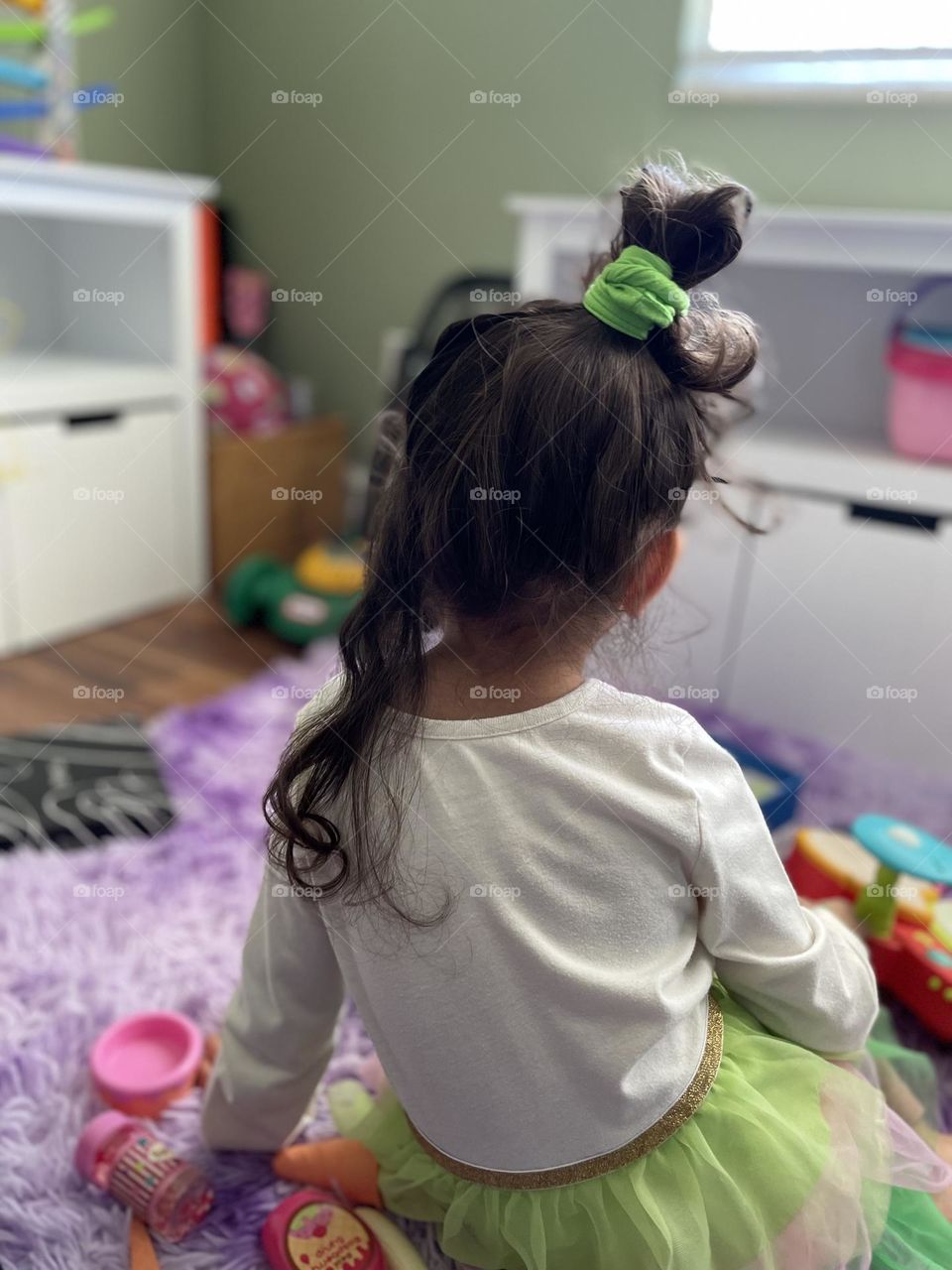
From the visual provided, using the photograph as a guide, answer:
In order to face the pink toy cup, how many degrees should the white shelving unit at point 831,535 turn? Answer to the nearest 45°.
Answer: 0° — it already faces it

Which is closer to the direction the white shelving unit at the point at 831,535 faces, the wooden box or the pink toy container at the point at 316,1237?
the pink toy container

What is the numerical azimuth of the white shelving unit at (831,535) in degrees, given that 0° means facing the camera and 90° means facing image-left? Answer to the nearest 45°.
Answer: approximately 45°

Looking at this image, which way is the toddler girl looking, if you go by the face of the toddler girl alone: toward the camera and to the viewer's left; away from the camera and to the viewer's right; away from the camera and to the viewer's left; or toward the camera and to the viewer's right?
away from the camera and to the viewer's right

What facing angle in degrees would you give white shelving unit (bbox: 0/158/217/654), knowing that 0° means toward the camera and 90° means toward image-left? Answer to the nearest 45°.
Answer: approximately 315°

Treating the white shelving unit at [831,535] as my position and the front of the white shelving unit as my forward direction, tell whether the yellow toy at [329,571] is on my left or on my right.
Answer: on my right
